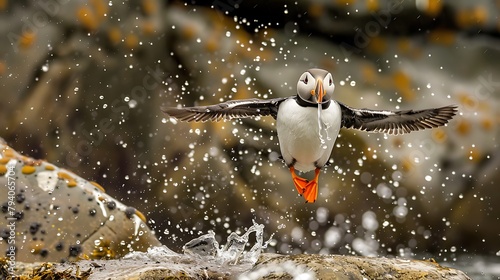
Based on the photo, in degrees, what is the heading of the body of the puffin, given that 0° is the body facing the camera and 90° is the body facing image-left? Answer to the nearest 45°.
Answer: approximately 0°

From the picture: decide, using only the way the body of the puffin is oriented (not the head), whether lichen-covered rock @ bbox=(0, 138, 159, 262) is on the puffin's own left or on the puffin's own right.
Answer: on the puffin's own right
